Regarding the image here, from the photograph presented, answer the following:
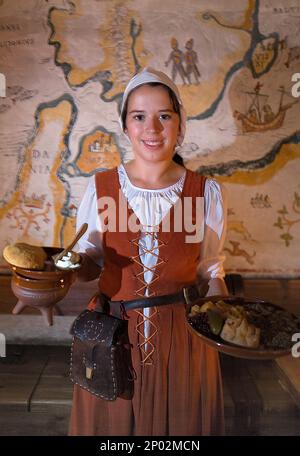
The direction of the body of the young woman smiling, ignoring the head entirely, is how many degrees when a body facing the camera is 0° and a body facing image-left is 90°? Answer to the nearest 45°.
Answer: approximately 0°
